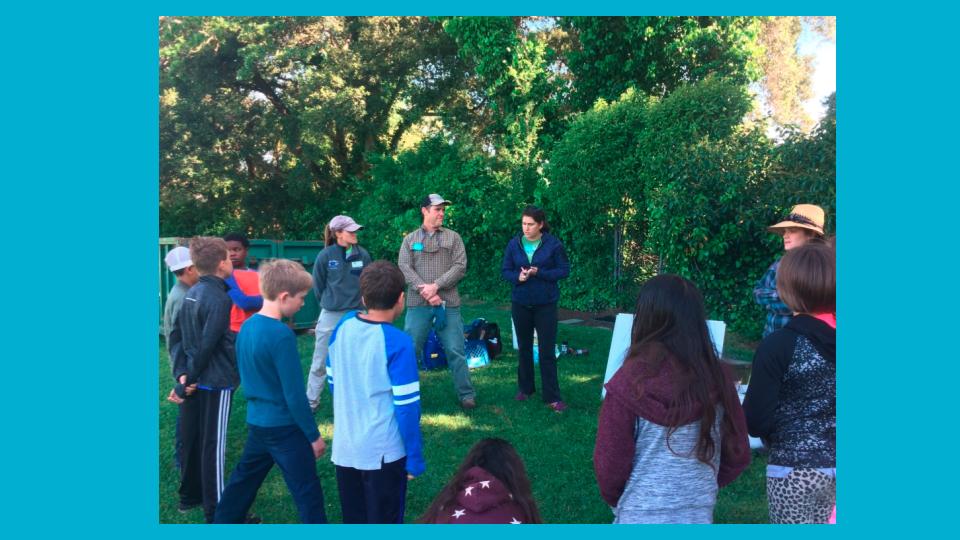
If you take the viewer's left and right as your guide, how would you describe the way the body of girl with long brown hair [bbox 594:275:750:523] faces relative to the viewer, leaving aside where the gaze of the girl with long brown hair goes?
facing away from the viewer

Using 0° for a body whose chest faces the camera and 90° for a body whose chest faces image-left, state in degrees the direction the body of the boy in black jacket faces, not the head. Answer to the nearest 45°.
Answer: approximately 225°

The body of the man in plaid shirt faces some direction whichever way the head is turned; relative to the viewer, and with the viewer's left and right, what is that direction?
facing the viewer

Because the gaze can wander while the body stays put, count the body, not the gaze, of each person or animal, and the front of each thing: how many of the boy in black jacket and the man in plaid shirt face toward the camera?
1

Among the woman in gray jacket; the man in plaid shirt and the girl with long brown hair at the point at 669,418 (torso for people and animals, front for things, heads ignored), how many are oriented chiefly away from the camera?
1

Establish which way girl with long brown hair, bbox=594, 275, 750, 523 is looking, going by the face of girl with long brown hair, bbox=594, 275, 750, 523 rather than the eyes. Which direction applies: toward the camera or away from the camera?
away from the camera

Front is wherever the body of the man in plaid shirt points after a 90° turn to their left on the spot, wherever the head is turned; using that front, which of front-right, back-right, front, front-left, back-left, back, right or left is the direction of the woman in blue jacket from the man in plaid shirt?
front

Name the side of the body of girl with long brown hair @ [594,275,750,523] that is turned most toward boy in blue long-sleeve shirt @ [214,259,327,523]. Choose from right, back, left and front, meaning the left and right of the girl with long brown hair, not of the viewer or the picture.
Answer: left

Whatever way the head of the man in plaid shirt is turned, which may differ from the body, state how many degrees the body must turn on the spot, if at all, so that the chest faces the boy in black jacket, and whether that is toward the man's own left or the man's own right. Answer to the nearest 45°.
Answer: approximately 45° to the man's own right

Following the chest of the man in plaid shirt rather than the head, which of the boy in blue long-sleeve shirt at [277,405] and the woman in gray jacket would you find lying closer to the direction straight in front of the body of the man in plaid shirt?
the boy in blue long-sleeve shirt

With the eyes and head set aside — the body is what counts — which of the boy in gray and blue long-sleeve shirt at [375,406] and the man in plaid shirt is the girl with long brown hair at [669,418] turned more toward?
the man in plaid shirt

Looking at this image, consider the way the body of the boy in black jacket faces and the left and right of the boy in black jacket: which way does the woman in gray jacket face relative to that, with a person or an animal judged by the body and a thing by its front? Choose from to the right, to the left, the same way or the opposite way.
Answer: to the right

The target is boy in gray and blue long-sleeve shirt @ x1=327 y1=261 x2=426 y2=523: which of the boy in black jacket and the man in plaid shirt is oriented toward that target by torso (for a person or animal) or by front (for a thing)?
the man in plaid shirt

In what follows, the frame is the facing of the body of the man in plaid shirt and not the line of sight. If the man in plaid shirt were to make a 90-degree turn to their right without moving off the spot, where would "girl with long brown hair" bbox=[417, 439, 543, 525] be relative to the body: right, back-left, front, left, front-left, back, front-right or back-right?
left

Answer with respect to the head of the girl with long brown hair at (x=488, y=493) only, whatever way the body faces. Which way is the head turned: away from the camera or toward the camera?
away from the camera

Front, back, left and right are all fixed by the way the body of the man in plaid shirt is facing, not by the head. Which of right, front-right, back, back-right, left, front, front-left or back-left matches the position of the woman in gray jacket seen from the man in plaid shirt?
right

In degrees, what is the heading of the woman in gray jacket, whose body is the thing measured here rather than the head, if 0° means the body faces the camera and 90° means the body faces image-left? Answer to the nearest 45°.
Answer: approximately 315°
